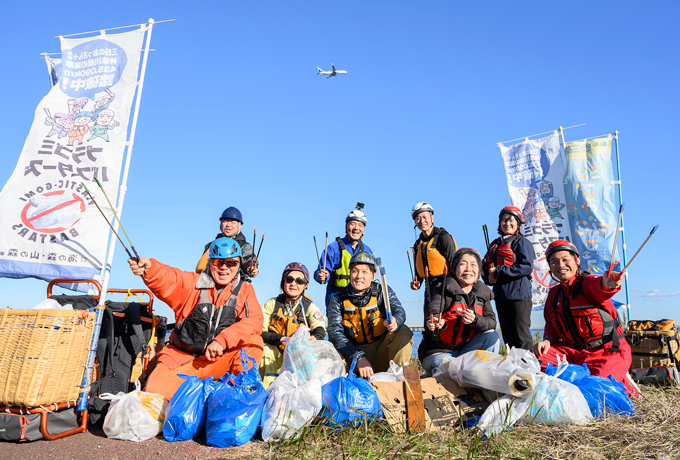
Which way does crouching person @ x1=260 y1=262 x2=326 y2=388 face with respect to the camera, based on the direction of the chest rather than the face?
toward the camera

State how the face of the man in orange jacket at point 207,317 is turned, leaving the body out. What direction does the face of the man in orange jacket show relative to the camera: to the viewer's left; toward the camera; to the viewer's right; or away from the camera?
toward the camera

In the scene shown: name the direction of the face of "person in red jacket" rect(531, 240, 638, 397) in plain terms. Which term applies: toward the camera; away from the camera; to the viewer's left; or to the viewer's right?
toward the camera

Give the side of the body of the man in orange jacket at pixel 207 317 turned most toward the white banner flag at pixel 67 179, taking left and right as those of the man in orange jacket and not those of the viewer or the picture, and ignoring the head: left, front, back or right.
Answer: right

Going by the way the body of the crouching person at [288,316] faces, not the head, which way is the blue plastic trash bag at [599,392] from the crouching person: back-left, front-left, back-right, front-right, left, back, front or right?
front-left

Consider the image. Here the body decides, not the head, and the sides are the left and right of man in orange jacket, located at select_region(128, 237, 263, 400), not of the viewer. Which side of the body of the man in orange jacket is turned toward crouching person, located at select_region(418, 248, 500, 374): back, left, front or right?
left

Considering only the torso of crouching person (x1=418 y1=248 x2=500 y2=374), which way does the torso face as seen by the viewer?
toward the camera

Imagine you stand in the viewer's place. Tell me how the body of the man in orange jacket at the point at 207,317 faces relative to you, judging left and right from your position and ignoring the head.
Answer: facing the viewer

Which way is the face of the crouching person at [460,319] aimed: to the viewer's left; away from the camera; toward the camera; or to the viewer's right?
toward the camera

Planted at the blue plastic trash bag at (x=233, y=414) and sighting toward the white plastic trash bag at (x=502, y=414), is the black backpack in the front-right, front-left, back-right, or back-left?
back-left

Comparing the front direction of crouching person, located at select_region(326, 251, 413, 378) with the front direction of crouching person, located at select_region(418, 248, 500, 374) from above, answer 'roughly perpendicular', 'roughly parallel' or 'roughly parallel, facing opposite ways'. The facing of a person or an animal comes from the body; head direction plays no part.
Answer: roughly parallel

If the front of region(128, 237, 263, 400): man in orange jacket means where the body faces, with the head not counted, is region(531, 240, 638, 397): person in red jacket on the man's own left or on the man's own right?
on the man's own left

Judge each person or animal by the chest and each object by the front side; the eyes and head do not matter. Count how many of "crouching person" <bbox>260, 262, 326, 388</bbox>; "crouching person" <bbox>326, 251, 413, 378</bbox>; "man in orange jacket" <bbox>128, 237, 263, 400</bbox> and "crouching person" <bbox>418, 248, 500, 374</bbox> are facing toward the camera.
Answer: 4

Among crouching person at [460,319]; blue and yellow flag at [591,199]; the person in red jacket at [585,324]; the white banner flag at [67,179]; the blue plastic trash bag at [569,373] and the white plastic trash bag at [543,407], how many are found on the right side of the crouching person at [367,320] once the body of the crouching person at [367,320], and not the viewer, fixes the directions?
1

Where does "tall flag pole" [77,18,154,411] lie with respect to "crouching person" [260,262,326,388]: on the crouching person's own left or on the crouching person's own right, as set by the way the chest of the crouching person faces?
on the crouching person's own right
